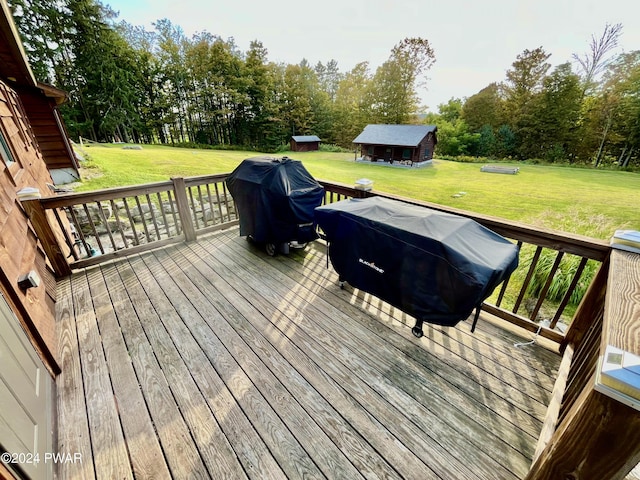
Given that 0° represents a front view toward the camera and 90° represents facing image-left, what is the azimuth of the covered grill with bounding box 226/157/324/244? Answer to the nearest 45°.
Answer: approximately 45°

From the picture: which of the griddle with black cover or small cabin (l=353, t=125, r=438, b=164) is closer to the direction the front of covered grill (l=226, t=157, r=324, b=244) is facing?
the griddle with black cover

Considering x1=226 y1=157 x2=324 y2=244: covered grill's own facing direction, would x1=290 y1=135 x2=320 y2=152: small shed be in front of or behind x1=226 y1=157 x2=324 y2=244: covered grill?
behind

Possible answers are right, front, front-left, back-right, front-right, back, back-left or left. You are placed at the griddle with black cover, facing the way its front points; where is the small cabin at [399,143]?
back-right

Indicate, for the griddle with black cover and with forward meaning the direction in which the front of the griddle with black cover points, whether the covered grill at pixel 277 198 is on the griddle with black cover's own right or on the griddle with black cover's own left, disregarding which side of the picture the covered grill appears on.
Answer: on the griddle with black cover's own right

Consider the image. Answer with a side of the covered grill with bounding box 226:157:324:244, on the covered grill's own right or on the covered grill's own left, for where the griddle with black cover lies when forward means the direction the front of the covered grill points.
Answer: on the covered grill's own left

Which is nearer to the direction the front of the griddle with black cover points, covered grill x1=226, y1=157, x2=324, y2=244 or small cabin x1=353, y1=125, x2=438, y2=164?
the covered grill

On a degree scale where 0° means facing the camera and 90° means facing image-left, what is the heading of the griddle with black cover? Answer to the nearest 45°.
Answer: approximately 45°
